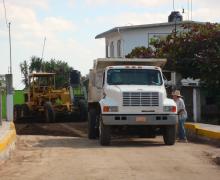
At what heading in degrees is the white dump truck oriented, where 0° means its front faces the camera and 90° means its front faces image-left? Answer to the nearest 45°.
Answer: approximately 0°

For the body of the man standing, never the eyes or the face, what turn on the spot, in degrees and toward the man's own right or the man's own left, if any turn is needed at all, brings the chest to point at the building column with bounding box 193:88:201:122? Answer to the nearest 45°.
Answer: approximately 90° to the man's own right

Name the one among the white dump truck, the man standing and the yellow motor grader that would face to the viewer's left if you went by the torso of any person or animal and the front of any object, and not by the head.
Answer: the man standing

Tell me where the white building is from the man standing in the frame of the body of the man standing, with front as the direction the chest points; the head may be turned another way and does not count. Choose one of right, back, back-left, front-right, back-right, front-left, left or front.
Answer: right

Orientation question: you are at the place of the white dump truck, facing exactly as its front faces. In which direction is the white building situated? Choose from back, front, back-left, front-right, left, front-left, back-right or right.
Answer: back

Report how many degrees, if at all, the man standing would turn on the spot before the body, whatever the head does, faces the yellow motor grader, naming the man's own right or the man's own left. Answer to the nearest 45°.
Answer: approximately 45° to the man's own right

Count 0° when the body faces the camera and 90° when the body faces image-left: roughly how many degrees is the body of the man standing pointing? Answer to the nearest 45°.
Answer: approximately 90°
